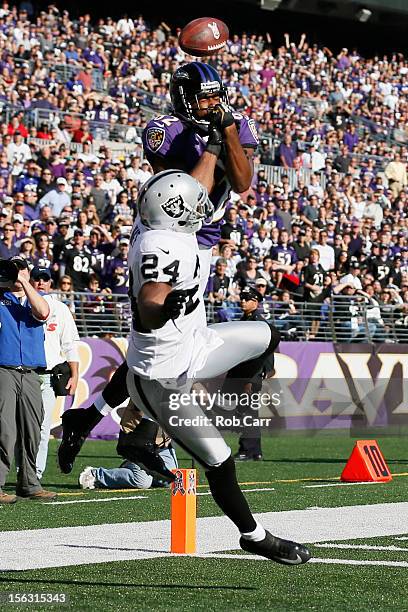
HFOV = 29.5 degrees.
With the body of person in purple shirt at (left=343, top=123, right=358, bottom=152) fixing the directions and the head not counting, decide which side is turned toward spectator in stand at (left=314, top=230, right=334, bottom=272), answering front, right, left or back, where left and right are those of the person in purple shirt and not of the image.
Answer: front

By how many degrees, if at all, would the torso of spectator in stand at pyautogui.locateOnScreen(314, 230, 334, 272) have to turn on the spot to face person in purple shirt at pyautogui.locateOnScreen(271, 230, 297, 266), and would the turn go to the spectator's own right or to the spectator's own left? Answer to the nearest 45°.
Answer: approximately 45° to the spectator's own right

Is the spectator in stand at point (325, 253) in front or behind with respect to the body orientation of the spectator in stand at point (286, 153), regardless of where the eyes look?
in front

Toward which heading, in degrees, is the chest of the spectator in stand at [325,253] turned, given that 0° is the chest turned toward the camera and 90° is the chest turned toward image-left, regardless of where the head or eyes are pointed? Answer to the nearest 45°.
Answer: approximately 0°

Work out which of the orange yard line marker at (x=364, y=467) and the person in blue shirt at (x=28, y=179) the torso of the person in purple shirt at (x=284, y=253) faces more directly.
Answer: the orange yard line marker

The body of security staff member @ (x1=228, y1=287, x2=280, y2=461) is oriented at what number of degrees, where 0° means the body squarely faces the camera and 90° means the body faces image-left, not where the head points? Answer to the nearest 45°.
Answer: approximately 45°

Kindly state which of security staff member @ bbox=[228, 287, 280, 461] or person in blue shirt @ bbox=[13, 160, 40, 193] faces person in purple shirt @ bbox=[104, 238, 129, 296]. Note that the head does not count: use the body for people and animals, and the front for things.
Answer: person in blue shirt @ bbox=[13, 160, 40, 193]

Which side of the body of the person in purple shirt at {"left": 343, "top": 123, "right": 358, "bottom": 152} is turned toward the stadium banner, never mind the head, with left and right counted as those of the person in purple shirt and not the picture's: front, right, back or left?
front

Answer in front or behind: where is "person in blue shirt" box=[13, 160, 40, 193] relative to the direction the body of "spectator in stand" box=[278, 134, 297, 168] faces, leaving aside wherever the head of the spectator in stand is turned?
in front

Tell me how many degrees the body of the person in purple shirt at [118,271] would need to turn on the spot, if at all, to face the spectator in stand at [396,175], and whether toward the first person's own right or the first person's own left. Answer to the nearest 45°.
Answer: approximately 135° to the first person's own left
